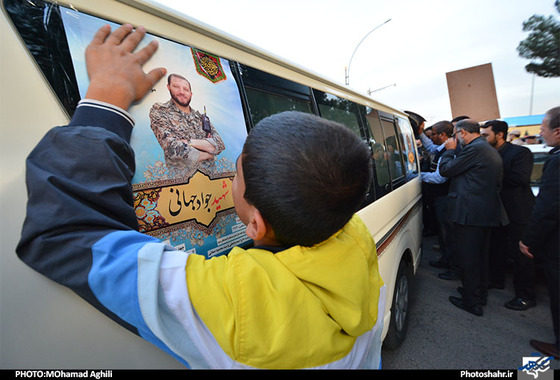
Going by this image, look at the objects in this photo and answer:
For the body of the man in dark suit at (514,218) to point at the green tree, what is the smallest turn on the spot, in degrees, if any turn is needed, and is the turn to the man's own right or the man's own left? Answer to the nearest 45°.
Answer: approximately 90° to the man's own right

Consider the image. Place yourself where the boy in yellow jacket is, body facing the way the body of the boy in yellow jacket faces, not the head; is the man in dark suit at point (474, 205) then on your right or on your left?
on your right

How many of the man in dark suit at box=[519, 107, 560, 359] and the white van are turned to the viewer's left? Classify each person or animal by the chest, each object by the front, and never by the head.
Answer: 1

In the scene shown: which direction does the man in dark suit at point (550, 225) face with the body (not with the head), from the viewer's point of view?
to the viewer's left

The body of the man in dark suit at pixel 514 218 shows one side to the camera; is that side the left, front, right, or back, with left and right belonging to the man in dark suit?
left

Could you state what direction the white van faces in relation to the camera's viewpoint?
facing away from the viewer and to the right of the viewer

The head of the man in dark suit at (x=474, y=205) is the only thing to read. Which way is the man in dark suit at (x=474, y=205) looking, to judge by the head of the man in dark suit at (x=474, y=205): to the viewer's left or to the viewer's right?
to the viewer's left

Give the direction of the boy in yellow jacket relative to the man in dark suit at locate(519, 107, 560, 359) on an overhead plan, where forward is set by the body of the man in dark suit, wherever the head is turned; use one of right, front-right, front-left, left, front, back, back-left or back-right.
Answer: left

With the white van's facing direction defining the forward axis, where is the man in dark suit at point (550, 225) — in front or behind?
in front

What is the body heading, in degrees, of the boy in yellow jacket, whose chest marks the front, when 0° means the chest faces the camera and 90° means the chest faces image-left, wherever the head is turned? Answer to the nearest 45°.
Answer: approximately 135°
